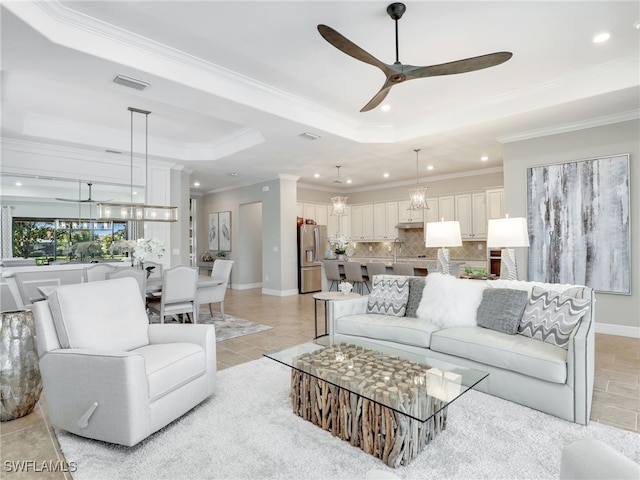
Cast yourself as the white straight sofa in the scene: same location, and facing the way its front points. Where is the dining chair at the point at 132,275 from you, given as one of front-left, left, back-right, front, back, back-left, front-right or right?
front-right

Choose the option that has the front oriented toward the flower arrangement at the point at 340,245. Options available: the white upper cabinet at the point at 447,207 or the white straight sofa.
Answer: the white upper cabinet

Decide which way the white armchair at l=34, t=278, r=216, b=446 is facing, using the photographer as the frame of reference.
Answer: facing the viewer and to the right of the viewer

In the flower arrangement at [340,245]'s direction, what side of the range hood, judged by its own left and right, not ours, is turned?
front

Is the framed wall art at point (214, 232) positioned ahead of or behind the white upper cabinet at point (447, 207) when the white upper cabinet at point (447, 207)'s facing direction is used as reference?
ahead

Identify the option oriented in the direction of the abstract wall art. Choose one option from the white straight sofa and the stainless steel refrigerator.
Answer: the stainless steel refrigerator

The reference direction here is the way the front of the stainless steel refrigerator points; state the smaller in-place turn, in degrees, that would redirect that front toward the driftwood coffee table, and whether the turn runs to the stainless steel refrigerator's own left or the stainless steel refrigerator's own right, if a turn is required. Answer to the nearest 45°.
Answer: approximately 45° to the stainless steel refrigerator's own right

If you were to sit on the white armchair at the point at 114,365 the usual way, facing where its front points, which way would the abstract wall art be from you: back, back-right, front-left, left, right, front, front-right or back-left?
front-left

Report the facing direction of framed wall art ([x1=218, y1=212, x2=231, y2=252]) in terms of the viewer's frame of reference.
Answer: facing the viewer and to the left of the viewer

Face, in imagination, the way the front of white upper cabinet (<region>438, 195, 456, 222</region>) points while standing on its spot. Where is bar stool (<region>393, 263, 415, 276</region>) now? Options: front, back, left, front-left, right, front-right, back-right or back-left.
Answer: front-left

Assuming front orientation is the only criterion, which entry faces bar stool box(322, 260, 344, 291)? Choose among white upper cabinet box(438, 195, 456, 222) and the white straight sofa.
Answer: the white upper cabinet

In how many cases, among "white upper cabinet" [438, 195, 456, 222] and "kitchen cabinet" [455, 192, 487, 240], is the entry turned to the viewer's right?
0

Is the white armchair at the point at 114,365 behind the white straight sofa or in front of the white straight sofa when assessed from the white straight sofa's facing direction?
in front

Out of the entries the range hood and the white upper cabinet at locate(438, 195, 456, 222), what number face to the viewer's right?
0
